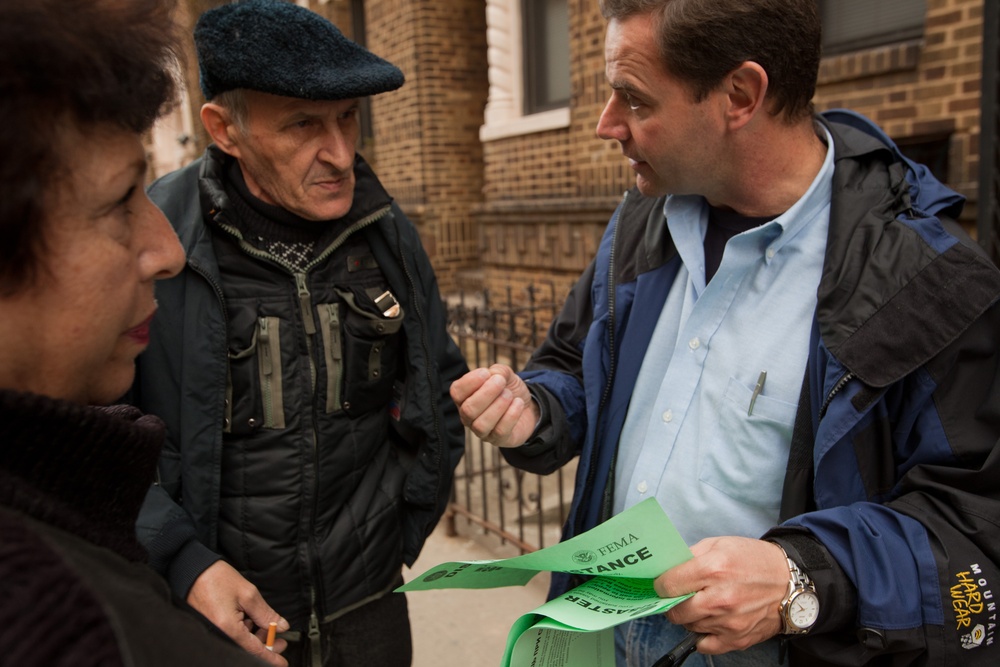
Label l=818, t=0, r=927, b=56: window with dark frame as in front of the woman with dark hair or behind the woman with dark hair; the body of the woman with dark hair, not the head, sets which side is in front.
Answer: in front

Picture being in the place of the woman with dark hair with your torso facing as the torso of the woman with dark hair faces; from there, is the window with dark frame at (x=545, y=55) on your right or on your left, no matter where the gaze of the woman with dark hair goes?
on your left

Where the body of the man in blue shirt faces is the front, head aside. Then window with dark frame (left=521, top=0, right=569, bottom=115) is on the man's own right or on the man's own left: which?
on the man's own right

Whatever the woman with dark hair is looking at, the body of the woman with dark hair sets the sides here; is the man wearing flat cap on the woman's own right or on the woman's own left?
on the woman's own left

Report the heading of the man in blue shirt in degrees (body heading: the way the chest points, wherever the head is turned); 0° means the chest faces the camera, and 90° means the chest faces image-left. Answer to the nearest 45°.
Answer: approximately 45°

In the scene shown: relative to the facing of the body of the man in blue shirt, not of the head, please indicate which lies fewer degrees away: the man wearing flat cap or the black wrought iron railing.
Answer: the man wearing flat cap

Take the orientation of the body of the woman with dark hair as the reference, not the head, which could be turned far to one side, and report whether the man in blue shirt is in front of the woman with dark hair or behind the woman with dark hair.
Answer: in front

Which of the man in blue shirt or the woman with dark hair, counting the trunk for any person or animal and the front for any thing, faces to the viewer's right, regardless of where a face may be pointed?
the woman with dark hair

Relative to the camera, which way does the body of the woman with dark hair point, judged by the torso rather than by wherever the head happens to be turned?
to the viewer's right

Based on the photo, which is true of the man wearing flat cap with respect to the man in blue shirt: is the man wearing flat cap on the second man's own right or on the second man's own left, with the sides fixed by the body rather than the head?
on the second man's own right

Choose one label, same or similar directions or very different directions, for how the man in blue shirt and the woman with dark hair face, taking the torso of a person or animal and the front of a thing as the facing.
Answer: very different directions

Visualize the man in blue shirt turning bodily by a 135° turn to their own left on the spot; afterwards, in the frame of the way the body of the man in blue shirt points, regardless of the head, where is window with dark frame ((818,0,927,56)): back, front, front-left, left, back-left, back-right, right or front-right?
left

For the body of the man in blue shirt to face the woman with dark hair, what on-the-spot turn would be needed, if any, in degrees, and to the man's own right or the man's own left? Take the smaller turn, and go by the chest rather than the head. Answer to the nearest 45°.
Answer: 0° — they already face them

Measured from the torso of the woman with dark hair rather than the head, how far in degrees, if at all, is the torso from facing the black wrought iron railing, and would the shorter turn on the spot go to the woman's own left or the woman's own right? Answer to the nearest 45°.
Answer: approximately 45° to the woman's own left

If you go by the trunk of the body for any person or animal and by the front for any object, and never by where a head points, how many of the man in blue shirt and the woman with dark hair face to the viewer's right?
1

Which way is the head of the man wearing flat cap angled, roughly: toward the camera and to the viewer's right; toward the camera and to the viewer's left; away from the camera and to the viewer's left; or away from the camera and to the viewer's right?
toward the camera and to the viewer's right
